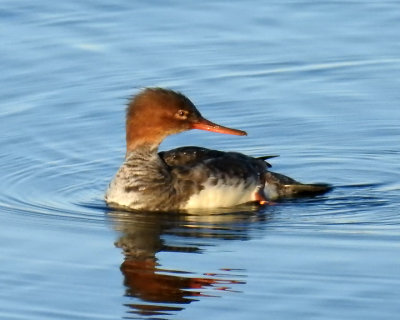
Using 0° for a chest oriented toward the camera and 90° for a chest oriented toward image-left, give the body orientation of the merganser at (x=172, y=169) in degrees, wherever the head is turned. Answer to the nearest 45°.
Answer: approximately 90°
